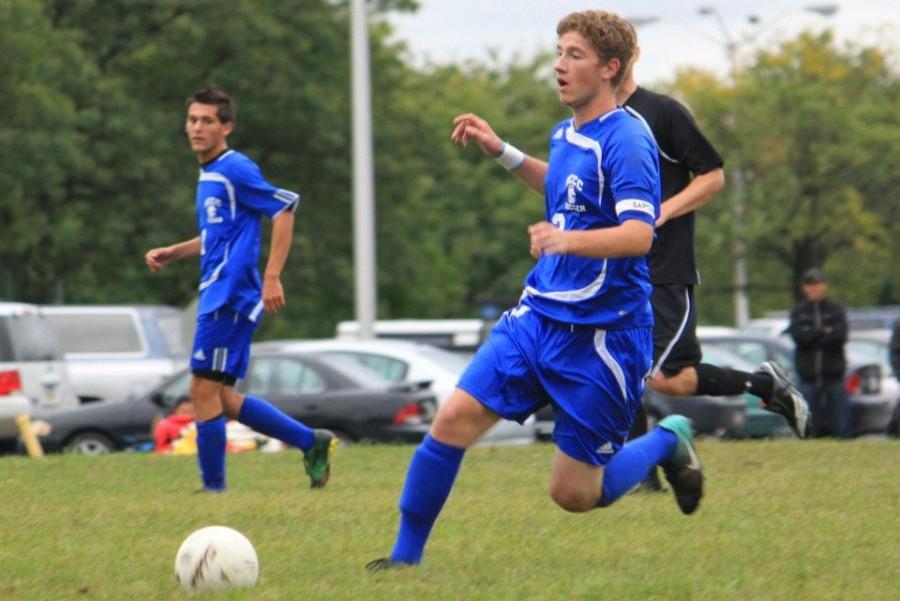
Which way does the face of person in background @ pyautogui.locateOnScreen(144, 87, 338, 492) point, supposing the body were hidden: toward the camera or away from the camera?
toward the camera

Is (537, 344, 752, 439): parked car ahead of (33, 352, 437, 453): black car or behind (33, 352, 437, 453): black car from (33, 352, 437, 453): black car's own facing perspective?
behind

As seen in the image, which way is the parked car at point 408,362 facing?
to the viewer's left

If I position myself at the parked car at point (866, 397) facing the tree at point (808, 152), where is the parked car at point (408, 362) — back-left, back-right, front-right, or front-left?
back-left

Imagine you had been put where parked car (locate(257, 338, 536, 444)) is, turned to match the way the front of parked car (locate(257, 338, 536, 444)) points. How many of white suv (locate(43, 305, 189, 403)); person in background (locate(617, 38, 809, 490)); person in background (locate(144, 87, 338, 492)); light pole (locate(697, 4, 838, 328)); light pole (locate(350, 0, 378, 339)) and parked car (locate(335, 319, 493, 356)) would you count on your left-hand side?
2

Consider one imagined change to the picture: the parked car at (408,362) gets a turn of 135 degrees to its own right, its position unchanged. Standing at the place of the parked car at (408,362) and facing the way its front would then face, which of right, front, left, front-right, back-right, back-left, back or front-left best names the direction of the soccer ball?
back-right

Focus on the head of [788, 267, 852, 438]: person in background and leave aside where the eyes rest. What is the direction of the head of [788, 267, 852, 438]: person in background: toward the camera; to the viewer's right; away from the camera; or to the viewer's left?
toward the camera

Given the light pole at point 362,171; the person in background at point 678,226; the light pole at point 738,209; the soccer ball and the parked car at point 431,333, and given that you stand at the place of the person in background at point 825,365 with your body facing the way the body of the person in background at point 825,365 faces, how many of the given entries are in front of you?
2

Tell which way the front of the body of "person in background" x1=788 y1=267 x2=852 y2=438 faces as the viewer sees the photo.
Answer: toward the camera

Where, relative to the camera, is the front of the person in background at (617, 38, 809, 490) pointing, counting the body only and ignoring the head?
to the viewer's left

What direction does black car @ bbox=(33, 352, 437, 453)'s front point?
to the viewer's left
